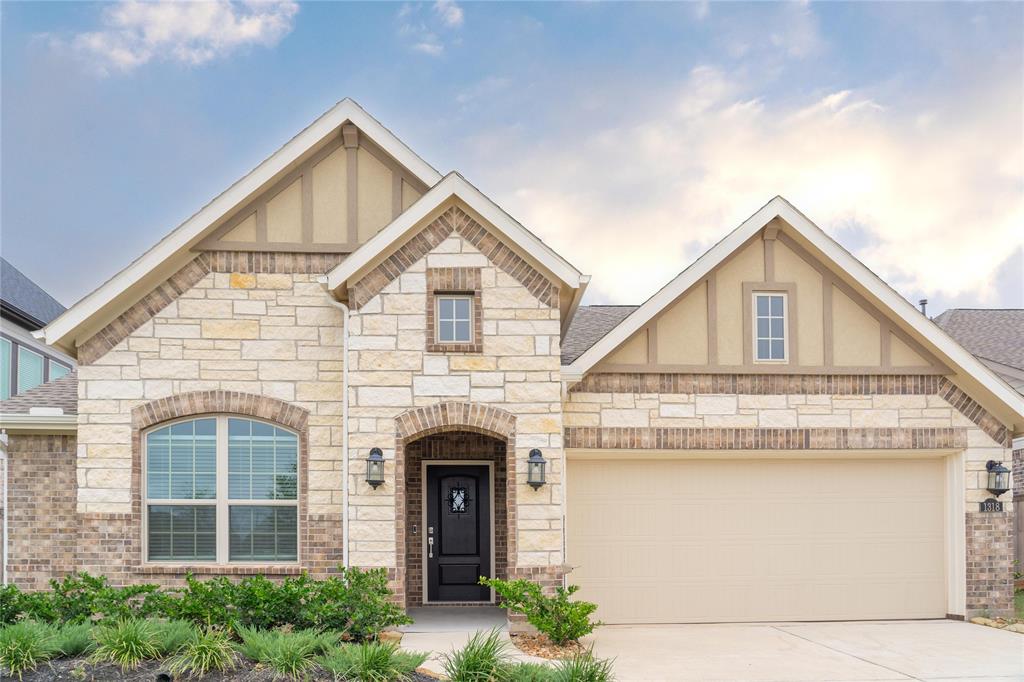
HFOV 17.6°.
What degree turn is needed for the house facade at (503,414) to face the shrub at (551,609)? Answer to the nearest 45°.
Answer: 0° — it already faces it

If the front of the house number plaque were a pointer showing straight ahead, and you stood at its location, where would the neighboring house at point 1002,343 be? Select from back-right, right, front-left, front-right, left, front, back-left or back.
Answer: back

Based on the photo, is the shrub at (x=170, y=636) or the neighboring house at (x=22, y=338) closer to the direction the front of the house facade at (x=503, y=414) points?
the shrub

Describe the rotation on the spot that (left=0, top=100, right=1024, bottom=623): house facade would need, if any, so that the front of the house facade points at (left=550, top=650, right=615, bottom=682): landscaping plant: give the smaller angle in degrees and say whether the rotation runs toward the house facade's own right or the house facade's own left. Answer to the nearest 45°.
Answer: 0° — it already faces it

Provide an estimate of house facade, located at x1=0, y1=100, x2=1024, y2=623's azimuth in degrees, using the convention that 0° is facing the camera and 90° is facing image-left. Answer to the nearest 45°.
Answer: approximately 0°
